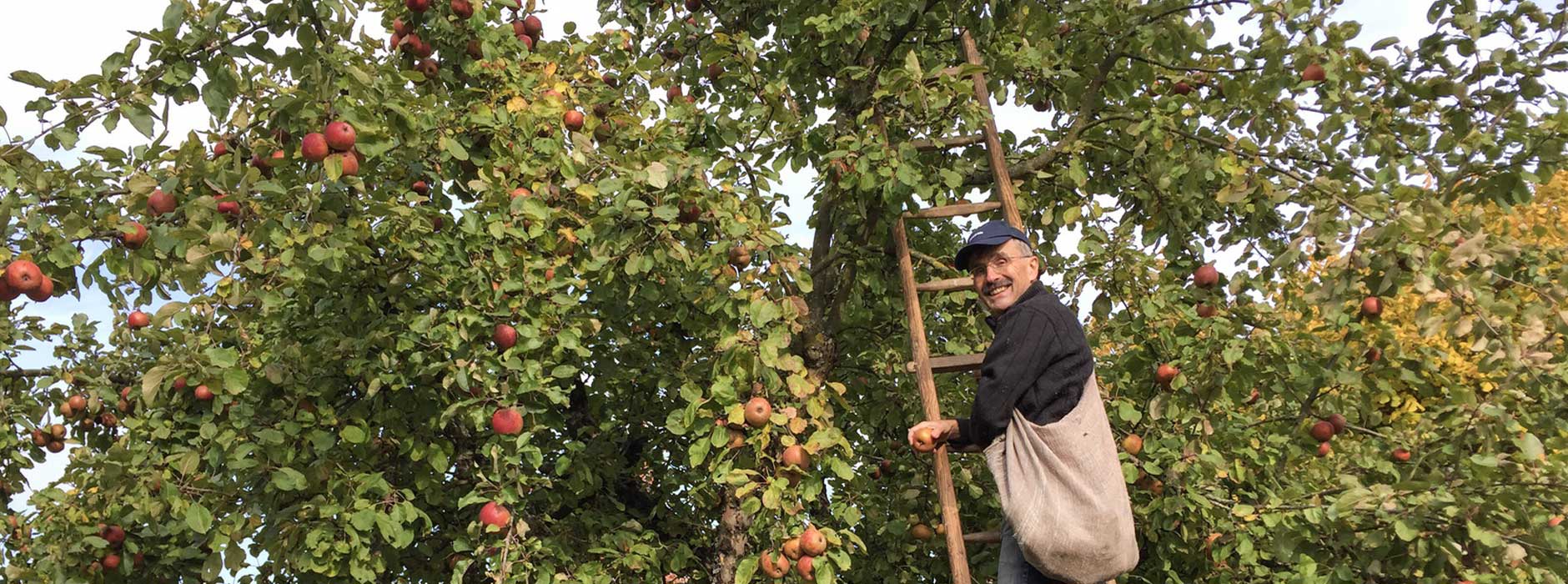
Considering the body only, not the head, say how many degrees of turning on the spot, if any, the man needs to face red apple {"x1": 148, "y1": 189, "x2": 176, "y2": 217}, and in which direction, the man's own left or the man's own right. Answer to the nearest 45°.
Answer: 0° — they already face it

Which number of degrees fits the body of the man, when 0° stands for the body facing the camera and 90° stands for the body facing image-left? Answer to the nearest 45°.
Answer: approximately 90°

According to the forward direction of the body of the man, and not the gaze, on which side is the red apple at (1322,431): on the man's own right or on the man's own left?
on the man's own right

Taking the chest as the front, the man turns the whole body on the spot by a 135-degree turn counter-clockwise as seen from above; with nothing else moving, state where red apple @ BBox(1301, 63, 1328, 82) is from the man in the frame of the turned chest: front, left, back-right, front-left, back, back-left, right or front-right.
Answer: left

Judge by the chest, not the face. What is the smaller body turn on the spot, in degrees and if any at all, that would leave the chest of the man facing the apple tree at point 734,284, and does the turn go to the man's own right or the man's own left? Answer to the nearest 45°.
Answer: approximately 45° to the man's own right

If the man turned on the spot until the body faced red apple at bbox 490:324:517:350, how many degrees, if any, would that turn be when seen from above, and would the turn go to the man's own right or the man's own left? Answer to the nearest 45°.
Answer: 0° — they already face it
